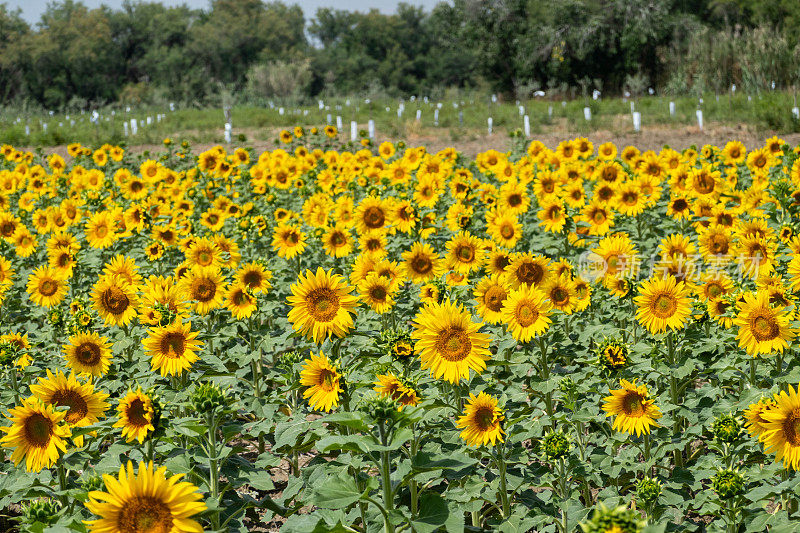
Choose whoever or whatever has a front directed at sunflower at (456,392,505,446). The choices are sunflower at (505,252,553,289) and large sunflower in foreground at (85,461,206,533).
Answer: sunflower at (505,252,553,289)

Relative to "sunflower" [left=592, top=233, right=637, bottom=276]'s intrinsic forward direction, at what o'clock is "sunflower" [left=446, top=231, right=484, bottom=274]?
"sunflower" [left=446, top=231, right=484, bottom=274] is roughly at 3 o'clock from "sunflower" [left=592, top=233, right=637, bottom=276].

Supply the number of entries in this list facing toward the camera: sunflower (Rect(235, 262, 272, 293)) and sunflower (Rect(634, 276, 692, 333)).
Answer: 2

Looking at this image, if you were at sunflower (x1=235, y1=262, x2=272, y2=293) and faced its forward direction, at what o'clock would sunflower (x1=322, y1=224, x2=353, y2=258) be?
sunflower (x1=322, y1=224, x2=353, y2=258) is roughly at 7 o'clock from sunflower (x1=235, y1=262, x2=272, y2=293).

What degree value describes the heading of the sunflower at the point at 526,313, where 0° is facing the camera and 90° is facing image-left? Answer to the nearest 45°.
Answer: approximately 0°

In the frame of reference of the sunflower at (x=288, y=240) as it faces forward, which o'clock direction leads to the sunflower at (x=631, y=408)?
the sunflower at (x=631, y=408) is roughly at 11 o'clock from the sunflower at (x=288, y=240).

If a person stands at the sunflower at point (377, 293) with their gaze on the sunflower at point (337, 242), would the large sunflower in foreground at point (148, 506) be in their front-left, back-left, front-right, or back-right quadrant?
back-left

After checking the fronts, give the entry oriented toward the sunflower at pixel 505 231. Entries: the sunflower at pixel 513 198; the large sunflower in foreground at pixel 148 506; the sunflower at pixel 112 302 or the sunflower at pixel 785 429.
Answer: the sunflower at pixel 513 198

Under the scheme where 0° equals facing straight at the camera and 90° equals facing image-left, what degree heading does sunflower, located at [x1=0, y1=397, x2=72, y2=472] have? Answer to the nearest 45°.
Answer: approximately 0°
